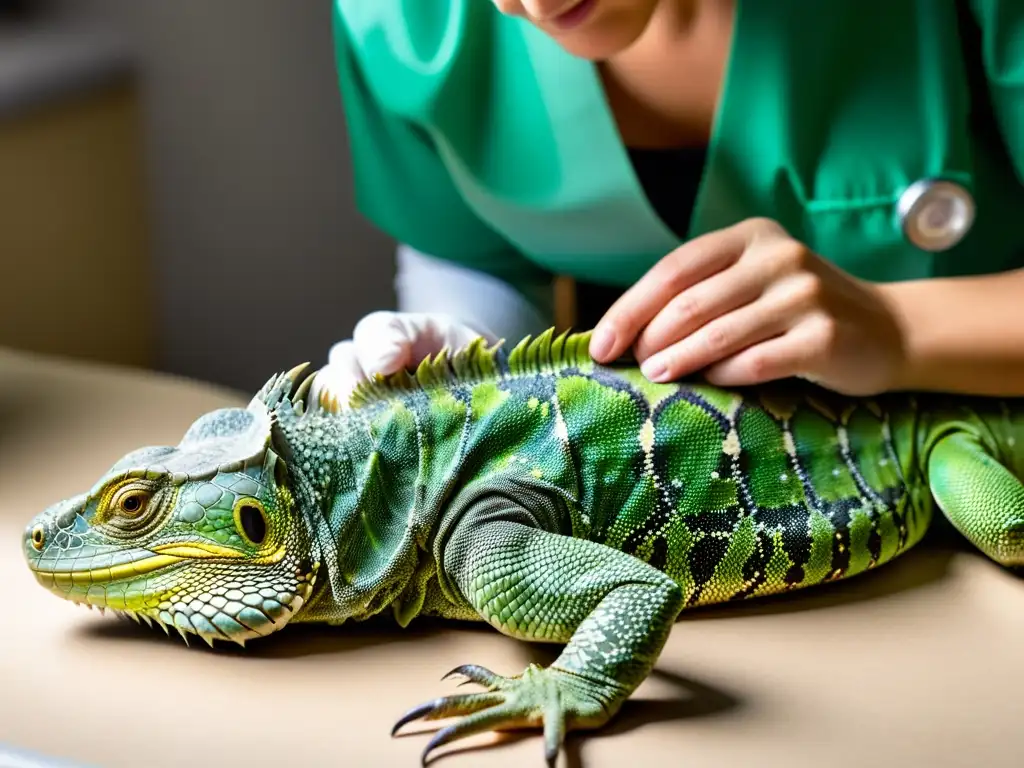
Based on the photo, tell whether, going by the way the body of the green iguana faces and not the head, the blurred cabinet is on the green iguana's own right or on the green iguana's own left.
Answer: on the green iguana's own right

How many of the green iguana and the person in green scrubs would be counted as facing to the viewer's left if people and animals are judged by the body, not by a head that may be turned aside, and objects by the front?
1

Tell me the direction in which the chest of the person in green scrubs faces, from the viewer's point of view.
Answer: toward the camera

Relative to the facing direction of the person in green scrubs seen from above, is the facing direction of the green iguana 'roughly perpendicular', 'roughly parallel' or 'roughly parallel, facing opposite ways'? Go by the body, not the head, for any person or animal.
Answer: roughly perpendicular

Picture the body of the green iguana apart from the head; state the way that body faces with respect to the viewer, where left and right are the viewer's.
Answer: facing to the left of the viewer
